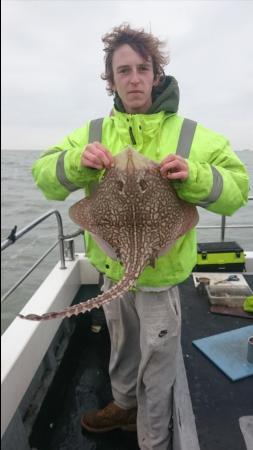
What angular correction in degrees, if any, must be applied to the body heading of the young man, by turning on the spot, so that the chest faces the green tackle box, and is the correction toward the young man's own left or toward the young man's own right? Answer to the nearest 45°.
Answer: approximately 180°

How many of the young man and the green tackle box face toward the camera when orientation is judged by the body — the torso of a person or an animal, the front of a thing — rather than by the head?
2

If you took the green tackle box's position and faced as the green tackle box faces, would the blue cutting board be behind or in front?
in front

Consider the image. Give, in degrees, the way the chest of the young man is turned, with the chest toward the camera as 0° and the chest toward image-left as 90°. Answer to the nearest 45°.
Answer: approximately 0°

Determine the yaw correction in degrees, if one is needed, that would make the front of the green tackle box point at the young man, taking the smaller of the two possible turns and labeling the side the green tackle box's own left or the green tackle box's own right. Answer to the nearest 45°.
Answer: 0° — it already faces them
